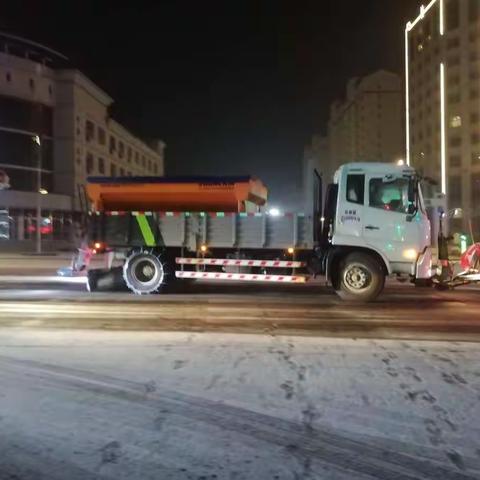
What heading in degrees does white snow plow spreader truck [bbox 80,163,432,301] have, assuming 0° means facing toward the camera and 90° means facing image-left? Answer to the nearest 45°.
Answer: approximately 270°
